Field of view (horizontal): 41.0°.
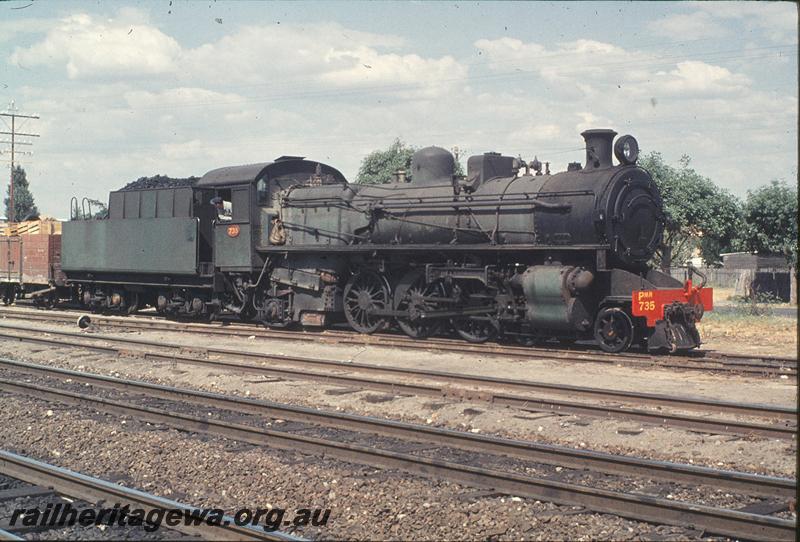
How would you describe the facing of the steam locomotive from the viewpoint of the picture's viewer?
facing the viewer and to the right of the viewer

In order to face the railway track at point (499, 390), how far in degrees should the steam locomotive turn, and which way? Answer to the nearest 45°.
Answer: approximately 45° to its right

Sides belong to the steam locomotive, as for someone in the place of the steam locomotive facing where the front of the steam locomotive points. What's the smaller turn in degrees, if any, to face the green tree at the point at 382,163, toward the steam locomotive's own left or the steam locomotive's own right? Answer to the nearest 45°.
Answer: approximately 135° to the steam locomotive's own left

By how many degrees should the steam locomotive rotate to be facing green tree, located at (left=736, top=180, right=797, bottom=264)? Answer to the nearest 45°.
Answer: approximately 90° to its left

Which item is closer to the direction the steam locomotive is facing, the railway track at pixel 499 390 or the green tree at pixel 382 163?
the railway track

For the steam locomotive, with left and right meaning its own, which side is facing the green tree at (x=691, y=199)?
left
